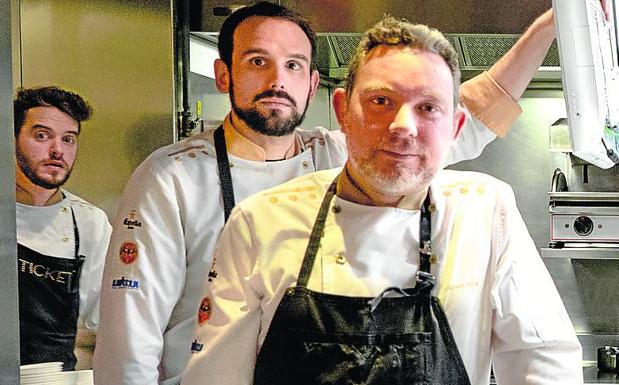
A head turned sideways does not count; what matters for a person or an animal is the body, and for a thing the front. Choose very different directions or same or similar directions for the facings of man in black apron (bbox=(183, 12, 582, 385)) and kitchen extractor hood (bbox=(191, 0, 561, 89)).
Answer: same or similar directions

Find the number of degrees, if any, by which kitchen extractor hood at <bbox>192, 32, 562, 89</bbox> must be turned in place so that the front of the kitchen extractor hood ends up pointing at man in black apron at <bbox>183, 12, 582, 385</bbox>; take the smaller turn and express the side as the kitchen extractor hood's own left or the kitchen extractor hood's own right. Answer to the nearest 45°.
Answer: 0° — it already faces them

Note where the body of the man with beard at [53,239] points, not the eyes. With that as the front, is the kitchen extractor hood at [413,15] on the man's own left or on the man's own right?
on the man's own left

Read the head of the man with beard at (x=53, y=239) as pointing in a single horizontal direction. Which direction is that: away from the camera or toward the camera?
toward the camera

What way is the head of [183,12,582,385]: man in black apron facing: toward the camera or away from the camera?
toward the camera

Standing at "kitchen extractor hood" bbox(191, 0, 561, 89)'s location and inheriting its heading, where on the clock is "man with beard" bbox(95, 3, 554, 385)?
The man with beard is roughly at 1 o'clock from the kitchen extractor hood.

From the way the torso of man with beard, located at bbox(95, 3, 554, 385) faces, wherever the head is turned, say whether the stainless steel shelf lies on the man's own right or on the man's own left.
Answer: on the man's own left

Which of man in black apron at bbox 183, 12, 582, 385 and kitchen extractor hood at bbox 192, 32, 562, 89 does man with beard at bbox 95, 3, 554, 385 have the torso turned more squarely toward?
the man in black apron

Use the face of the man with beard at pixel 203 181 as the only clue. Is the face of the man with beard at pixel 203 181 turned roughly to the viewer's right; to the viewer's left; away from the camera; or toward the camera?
toward the camera

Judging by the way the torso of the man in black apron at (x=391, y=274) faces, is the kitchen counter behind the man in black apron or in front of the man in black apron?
behind

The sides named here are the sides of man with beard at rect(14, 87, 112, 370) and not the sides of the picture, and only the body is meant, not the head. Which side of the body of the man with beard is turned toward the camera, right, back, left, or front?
front

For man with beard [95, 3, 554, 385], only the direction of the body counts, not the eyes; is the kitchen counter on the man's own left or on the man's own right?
on the man's own left

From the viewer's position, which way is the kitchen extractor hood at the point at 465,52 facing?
facing the viewer

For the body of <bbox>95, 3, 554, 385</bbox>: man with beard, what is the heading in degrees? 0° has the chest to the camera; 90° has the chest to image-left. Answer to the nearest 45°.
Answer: approximately 315°
